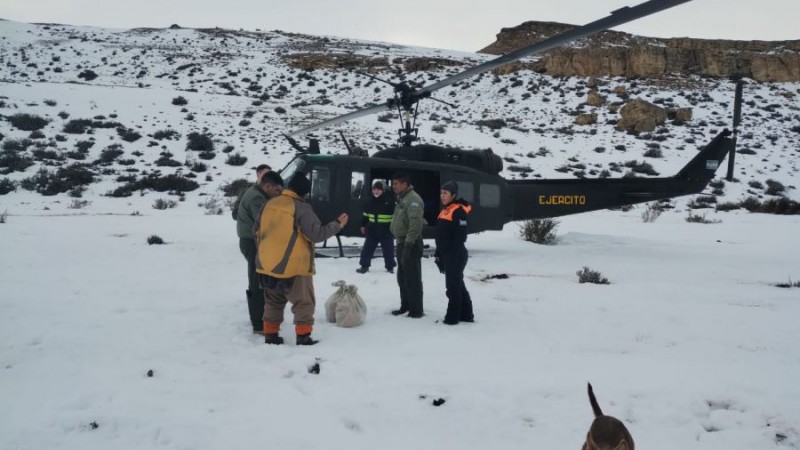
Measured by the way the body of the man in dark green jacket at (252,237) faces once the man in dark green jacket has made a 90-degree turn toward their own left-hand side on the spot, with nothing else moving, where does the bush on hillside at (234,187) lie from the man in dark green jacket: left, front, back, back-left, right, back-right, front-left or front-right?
front

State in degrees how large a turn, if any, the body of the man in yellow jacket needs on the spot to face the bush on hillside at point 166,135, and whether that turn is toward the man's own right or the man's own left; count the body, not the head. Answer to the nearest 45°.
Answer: approximately 45° to the man's own left

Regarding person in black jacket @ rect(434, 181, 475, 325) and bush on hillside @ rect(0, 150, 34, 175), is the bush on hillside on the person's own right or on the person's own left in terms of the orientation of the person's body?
on the person's own right

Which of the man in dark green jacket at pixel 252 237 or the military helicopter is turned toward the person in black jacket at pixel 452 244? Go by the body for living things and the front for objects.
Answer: the man in dark green jacket

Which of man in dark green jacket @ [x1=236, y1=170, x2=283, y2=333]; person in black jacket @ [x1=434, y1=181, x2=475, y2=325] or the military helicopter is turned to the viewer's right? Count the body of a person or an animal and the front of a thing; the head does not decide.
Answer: the man in dark green jacket

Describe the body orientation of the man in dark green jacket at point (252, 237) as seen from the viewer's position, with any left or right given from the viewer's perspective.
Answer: facing to the right of the viewer

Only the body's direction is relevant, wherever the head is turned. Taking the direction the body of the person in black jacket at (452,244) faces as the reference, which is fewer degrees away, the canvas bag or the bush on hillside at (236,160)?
the canvas bag

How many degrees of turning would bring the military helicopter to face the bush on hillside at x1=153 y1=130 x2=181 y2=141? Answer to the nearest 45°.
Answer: approximately 45° to its right

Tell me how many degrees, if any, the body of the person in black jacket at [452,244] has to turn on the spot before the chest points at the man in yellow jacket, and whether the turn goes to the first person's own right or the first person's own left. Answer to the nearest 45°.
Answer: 0° — they already face them

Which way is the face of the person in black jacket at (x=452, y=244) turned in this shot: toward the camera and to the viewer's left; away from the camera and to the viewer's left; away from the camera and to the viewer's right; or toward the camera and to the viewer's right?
toward the camera and to the viewer's left

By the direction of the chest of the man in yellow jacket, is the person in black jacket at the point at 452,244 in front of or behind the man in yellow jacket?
in front

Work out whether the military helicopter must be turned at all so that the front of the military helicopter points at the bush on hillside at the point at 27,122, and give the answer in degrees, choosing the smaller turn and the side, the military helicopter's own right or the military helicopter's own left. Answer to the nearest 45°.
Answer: approximately 45° to the military helicopter's own right

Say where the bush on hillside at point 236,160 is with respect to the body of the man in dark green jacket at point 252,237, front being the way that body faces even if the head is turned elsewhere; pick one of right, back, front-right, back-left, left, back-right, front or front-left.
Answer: left

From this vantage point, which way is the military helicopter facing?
to the viewer's left

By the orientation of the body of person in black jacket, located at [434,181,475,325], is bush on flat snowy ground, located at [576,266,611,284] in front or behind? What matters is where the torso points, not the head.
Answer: behind

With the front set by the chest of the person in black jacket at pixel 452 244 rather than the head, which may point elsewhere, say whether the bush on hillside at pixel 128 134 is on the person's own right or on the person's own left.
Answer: on the person's own right

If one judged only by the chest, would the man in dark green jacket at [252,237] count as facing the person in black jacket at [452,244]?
yes
